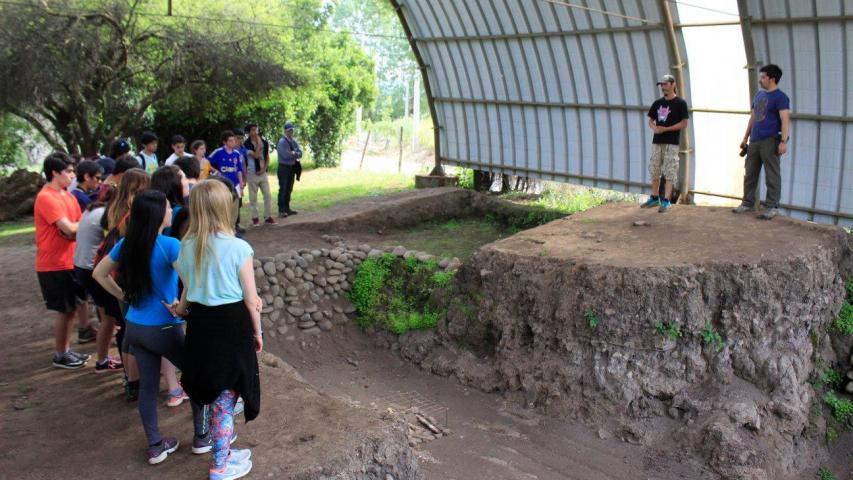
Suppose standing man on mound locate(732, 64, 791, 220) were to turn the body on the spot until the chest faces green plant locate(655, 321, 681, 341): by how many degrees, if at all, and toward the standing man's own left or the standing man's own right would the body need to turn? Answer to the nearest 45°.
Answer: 0° — they already face it

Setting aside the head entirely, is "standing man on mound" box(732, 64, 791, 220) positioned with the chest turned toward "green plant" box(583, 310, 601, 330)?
yes

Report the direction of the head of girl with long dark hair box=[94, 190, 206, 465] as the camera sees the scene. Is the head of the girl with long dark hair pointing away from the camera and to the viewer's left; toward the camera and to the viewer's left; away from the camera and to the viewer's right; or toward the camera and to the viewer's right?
away from the camera and to the viewer's right

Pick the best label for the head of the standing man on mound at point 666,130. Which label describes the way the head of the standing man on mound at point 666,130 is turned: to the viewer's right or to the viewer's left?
to the viewer's left

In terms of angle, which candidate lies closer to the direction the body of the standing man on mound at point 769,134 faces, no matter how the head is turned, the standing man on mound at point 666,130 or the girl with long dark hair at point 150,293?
the girl with long dark hair

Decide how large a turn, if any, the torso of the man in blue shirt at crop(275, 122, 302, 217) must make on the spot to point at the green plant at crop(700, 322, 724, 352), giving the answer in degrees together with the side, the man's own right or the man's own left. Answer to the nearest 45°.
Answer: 0° — they already face it

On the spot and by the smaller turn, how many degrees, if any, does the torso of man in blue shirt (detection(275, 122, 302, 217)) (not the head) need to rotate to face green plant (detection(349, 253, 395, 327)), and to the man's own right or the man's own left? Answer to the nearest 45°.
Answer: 0° — they already face it

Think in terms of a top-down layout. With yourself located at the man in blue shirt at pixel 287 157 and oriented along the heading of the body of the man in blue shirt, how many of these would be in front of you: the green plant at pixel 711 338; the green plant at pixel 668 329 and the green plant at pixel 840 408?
3

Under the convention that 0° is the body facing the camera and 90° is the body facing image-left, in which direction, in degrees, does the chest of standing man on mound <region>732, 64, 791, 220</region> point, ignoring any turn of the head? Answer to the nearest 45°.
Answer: approximately 45°
